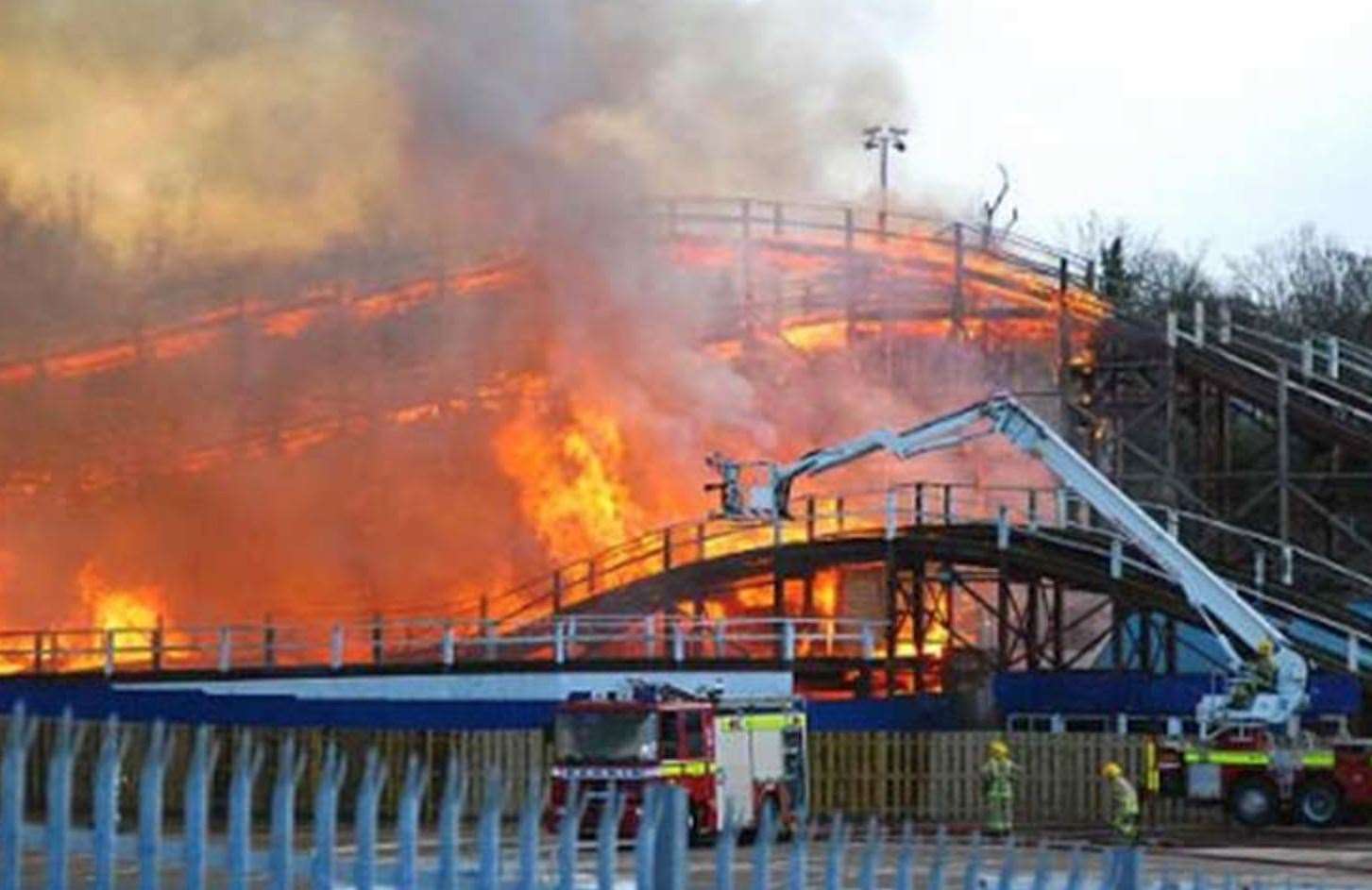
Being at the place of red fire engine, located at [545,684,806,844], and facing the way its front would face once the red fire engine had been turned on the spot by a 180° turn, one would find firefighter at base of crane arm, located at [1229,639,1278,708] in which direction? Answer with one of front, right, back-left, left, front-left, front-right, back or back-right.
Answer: front

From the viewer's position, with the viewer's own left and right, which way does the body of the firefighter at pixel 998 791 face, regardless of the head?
facing away from the viewer

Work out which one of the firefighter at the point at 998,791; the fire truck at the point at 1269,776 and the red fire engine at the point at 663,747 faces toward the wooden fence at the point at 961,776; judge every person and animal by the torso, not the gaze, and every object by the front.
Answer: the firefighter

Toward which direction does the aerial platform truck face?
to the viewer's right
